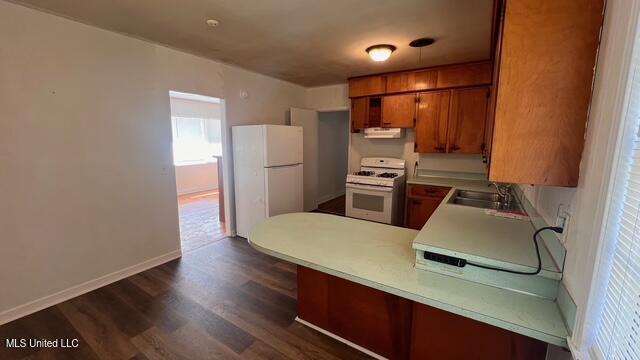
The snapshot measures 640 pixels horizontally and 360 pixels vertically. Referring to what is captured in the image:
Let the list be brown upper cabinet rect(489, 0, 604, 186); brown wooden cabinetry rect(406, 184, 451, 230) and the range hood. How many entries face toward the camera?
2

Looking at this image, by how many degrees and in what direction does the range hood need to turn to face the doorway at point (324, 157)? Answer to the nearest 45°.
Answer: approximately 135° to its right

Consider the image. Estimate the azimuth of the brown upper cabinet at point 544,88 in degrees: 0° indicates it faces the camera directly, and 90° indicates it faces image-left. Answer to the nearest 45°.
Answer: approximately 90°
